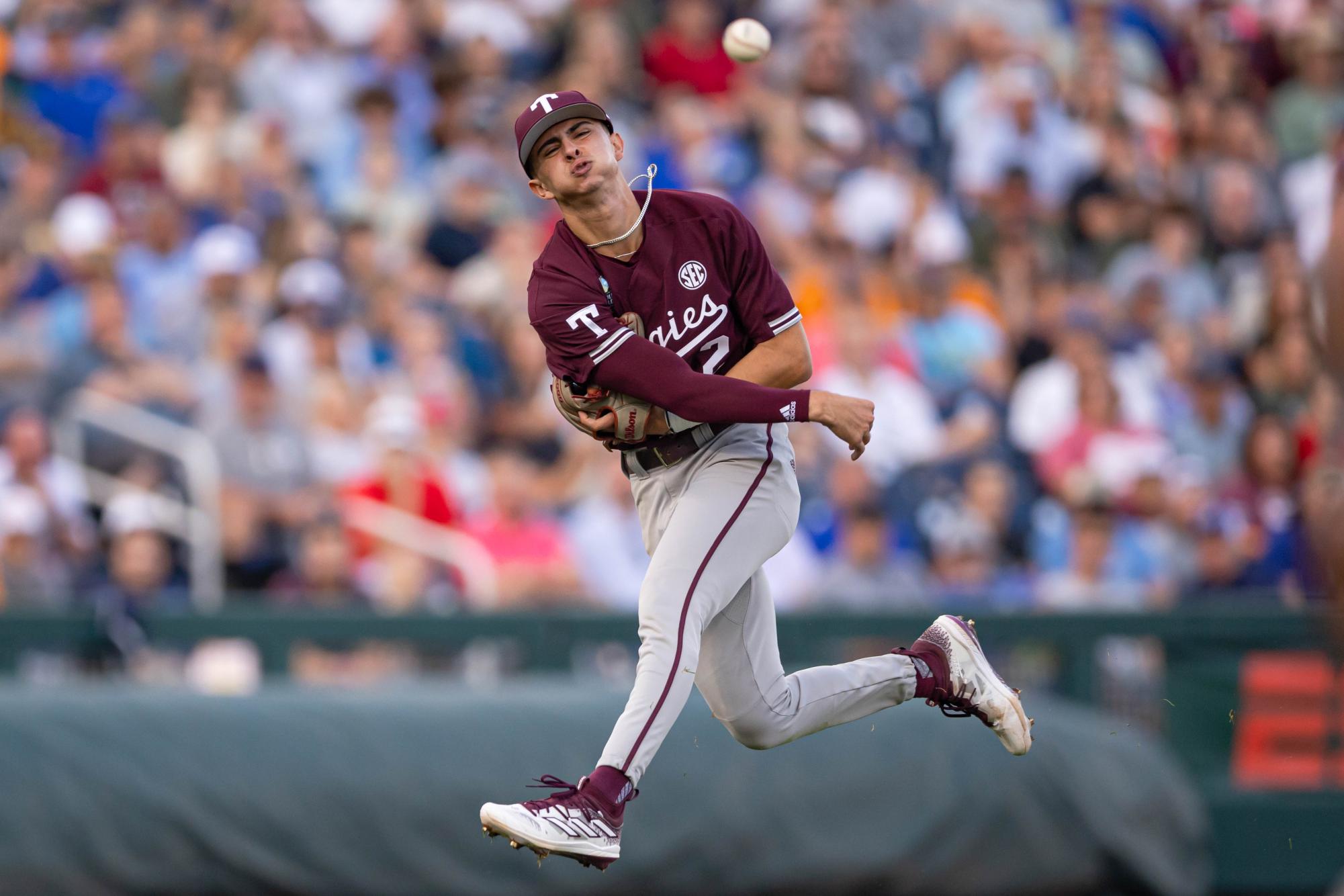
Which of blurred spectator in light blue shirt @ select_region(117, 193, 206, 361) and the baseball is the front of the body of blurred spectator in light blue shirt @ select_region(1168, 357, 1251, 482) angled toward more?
the baseball

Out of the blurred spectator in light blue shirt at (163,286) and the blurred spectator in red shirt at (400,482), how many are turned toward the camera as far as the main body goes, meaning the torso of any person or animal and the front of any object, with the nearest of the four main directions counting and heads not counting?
2

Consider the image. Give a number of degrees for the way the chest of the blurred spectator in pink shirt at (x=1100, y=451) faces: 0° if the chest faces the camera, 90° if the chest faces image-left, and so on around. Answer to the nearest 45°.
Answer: approximately 0°

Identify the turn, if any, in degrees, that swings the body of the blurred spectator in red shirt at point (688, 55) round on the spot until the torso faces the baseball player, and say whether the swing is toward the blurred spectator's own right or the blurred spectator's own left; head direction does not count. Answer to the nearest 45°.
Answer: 0° — they already face them

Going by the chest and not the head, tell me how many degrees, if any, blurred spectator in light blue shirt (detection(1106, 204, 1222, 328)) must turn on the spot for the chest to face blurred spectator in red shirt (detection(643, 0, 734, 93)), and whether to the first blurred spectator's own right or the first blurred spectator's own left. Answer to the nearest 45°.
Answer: approximately 90° to the first blurred spectator's own right

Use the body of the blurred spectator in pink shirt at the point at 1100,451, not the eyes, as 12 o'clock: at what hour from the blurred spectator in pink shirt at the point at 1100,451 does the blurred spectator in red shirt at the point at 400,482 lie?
the blurred spectator in red shirt at the point at 400,482 is roughly at 2 o'clock from the blurred spectator in pink shirt at the point at 1100,451.

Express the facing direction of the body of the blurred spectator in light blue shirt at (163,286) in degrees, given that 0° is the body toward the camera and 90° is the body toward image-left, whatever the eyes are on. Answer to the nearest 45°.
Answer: approximately 0°

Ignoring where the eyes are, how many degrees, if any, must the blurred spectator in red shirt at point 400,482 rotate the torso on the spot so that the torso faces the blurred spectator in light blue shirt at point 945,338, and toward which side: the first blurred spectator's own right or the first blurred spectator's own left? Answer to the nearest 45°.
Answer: approximately 135° to the first blurred spectator's own left

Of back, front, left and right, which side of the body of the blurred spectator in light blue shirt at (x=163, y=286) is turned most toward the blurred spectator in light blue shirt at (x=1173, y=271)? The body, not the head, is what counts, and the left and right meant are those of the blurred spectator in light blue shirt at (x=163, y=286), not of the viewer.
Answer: left
